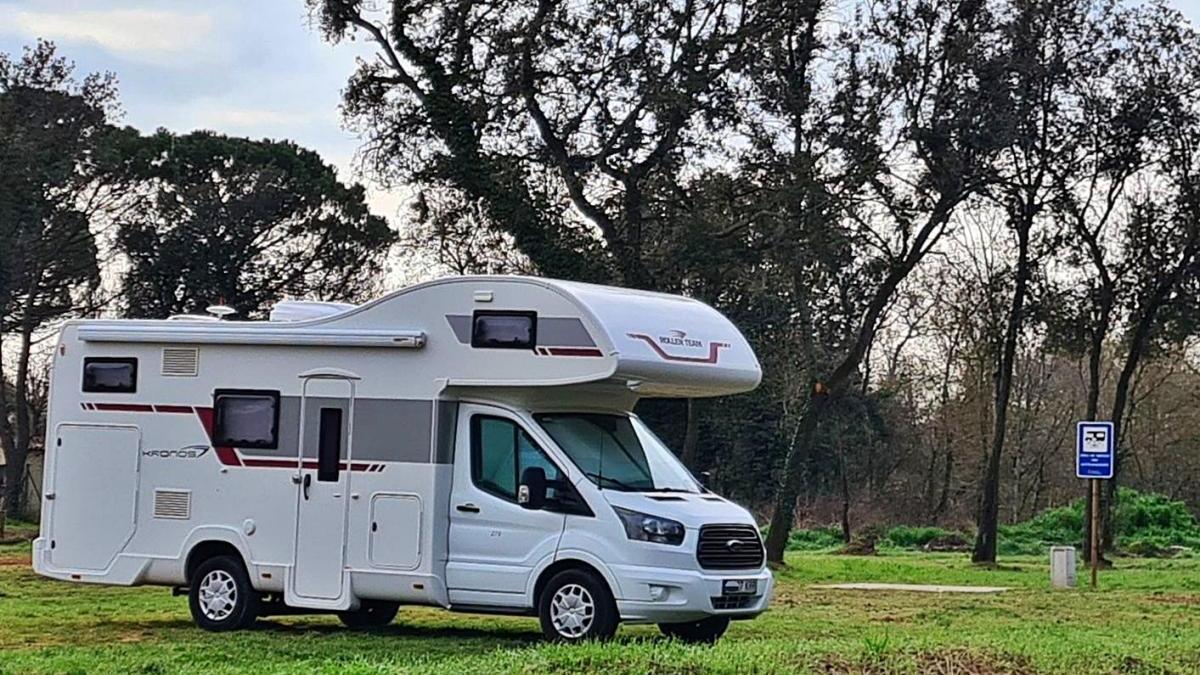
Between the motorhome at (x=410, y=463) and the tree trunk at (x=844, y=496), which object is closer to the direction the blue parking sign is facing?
the motorhome

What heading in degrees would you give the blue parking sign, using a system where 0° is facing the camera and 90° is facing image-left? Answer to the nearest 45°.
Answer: approximately 0°

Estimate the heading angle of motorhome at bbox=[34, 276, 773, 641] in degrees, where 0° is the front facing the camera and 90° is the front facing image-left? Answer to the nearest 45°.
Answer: approximately 315°

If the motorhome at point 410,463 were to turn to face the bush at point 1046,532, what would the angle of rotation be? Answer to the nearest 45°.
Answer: approximately 90° to its left

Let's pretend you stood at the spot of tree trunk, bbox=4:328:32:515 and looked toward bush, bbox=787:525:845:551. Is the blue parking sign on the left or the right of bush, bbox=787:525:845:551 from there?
right

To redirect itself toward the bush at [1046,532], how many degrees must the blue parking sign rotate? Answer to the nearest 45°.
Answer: approximately 180°

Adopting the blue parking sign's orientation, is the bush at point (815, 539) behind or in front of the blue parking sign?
behind

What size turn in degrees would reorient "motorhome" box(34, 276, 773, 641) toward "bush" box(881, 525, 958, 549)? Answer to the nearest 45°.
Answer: approximately 90° to its left

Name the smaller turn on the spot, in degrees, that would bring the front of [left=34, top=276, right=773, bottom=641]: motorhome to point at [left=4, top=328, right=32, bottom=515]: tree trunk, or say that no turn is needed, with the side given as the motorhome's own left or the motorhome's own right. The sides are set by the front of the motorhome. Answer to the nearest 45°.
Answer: approximately 135° to the motorhome's own left

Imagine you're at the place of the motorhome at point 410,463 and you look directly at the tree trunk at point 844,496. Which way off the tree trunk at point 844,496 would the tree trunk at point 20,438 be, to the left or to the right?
left

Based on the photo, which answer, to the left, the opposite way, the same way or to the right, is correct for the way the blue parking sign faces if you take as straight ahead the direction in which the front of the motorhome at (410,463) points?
to the right

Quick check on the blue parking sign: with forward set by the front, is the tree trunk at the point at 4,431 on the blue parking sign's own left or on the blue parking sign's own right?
on the blue parking sign's own right
